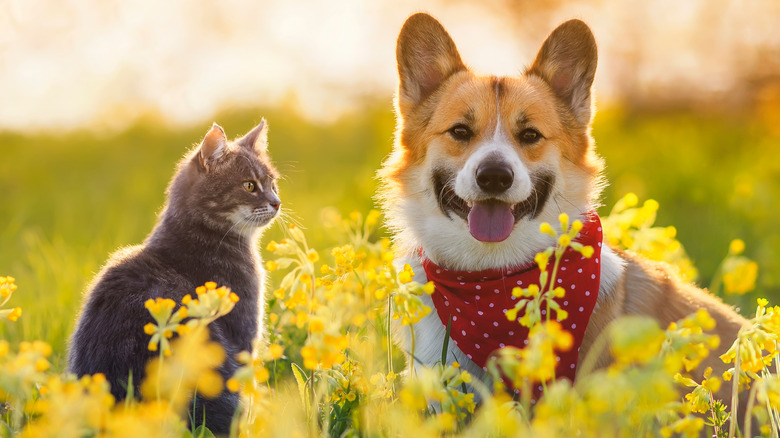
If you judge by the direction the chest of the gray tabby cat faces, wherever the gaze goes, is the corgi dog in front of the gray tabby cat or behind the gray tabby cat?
in front

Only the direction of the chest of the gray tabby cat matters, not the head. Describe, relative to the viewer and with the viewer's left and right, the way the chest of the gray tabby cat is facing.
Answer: facing to the right of the viewer
